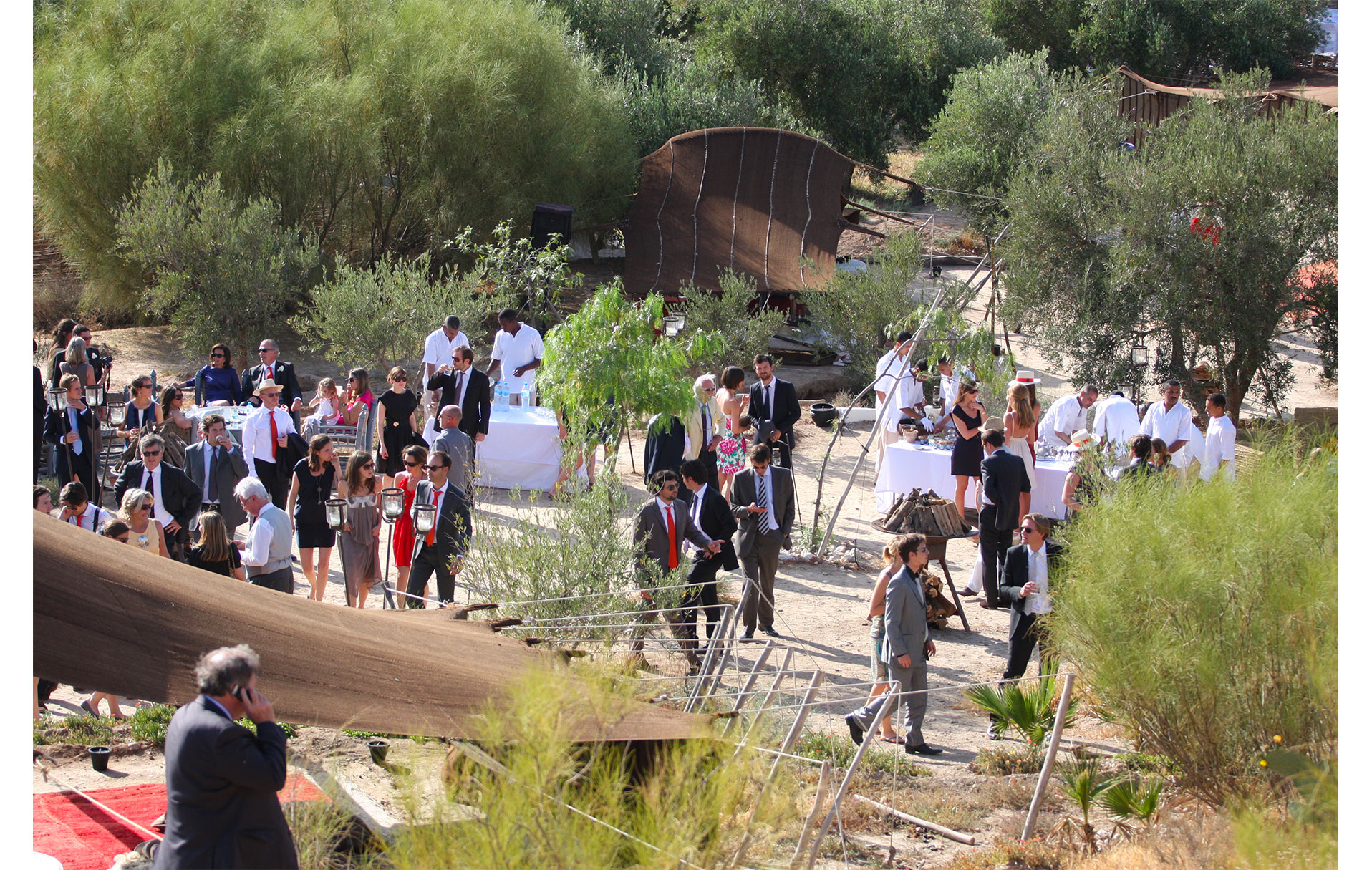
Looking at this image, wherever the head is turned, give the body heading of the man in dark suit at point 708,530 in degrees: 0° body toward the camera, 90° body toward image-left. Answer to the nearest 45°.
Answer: approximately 45°

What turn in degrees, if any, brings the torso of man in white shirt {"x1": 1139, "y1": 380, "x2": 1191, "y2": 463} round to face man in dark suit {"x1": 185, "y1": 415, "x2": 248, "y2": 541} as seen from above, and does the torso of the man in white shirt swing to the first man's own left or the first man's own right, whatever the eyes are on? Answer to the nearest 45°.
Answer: approximately 45° to the first man's own right

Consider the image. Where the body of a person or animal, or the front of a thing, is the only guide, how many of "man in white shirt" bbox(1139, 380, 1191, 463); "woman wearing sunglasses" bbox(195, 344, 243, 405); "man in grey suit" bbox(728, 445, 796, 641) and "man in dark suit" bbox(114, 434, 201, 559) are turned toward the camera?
4

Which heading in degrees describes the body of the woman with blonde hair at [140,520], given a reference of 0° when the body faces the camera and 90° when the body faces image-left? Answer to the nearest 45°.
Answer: approximately 315°

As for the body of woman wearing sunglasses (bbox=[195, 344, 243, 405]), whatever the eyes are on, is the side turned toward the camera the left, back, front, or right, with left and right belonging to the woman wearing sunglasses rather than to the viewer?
front

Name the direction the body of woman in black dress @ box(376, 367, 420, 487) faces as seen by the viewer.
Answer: toward the camera

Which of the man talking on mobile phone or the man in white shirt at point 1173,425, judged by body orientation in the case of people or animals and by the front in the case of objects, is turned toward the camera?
the man in white shirt

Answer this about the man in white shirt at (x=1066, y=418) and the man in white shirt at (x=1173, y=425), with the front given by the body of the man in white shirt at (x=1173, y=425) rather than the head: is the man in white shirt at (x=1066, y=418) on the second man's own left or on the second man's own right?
on the second man's own right

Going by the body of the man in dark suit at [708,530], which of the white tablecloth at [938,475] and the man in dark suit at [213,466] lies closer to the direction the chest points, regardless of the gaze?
the man in dark suit

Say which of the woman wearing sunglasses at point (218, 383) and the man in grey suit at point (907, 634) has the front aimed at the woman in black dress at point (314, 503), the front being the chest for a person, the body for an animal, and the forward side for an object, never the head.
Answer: the woman wearing sunglasses

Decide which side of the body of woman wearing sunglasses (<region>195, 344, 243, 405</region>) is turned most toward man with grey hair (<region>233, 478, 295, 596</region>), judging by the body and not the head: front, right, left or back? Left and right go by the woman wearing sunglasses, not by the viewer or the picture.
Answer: front

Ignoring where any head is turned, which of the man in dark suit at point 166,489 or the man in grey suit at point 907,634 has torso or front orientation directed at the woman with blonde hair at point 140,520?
the man in dark suit

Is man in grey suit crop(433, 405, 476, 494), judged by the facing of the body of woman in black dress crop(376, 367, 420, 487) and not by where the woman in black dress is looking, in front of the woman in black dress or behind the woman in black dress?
in front

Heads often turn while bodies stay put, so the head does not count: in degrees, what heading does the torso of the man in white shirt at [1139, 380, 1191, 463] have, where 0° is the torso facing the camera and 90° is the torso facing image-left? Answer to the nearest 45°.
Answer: approximately 0°
